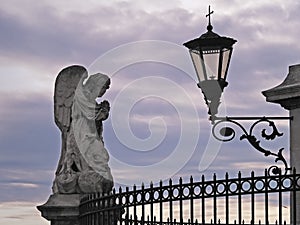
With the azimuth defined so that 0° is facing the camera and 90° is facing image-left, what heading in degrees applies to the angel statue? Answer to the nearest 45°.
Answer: approximately 270°

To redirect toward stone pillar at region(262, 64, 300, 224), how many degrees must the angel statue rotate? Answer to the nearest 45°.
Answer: approximately 45° to its right
